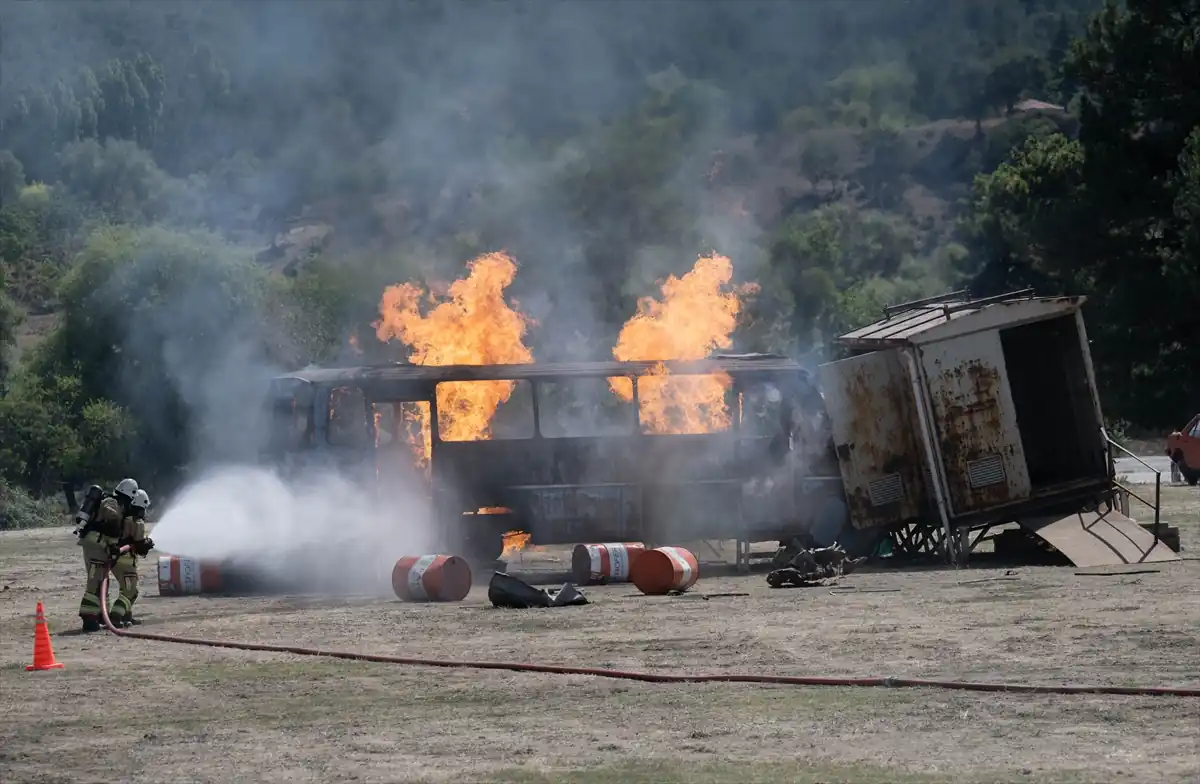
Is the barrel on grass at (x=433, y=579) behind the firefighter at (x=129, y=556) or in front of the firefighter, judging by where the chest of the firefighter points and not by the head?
in front

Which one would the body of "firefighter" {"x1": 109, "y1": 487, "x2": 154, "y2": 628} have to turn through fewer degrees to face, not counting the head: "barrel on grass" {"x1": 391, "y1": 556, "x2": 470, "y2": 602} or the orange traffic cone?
the barrel on grass

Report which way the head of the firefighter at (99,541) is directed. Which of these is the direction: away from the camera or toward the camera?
away from the camera

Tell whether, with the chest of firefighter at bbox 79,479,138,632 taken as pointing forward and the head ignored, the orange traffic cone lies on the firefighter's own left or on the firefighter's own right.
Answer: on the firefighter's own right

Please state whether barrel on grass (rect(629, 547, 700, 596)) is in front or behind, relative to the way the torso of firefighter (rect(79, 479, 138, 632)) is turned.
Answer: in front

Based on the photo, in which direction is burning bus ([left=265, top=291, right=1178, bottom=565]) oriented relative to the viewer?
to the viewer's left

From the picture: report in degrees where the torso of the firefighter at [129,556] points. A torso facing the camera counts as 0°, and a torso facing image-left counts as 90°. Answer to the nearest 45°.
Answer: approximately 270°

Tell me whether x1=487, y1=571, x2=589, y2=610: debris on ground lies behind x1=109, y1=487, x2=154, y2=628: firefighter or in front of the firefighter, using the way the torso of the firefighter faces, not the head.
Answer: in front

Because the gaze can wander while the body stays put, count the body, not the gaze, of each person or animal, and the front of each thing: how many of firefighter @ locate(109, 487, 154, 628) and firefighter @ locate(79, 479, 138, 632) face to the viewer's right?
2

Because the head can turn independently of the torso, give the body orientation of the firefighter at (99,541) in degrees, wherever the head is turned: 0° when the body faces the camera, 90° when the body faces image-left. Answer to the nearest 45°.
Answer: approximately 270°
